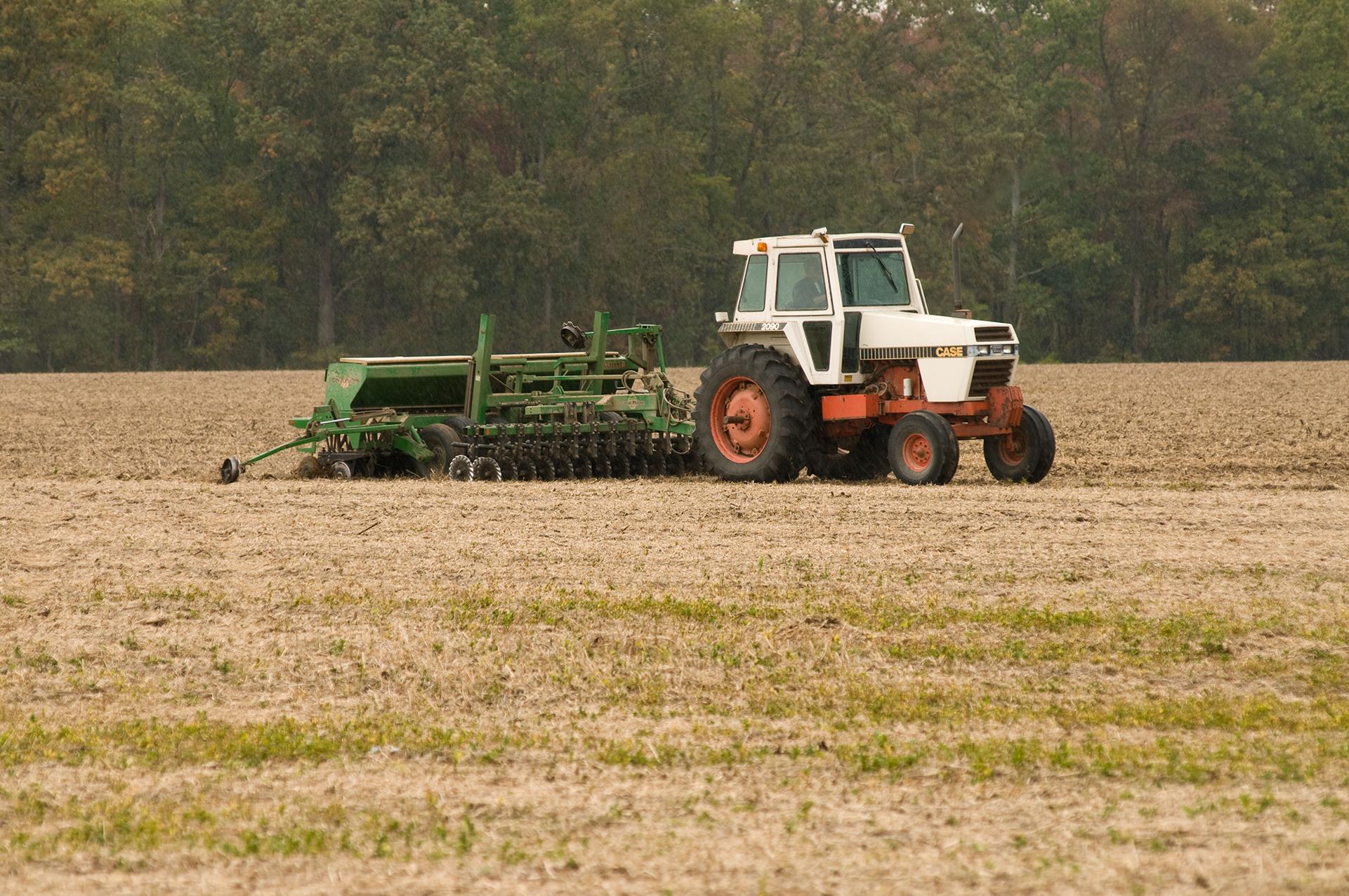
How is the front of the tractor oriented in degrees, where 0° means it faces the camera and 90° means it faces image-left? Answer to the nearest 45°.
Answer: approximately 315°
